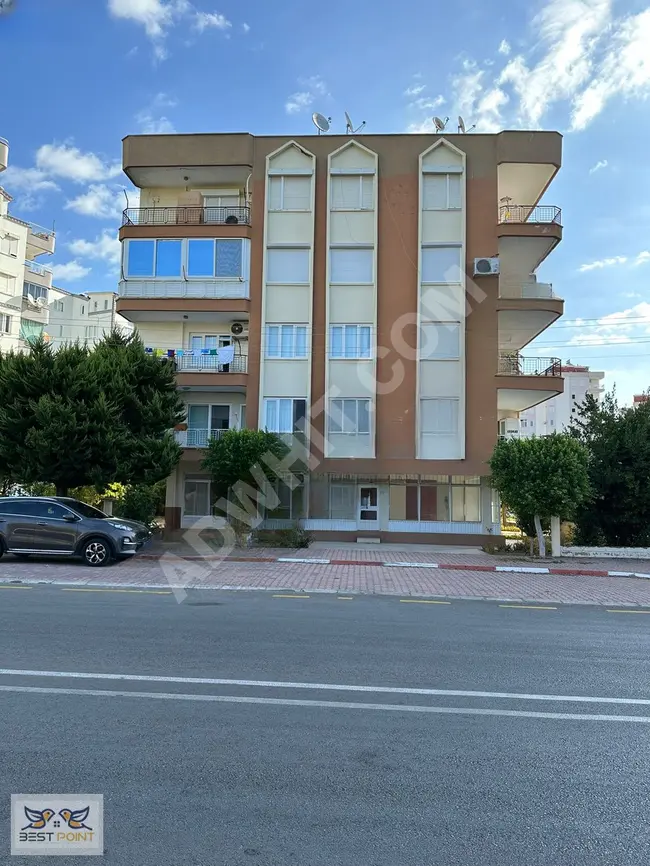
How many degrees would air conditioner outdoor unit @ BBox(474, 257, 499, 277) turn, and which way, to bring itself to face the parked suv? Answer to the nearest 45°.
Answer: approximately 45° to its right

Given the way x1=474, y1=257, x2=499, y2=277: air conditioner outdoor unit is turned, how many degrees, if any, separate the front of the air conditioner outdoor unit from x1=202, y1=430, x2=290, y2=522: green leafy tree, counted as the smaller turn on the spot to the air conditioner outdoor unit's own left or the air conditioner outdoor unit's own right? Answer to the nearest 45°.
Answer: approximately 45° to the air conditioner outdoor unit's own right

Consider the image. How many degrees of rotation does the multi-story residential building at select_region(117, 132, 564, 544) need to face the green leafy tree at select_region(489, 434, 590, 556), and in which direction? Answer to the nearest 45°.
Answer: approximately 45° to its left

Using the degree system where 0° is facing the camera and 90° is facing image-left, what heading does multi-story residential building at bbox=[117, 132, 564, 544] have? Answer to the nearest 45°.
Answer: approximately 0°

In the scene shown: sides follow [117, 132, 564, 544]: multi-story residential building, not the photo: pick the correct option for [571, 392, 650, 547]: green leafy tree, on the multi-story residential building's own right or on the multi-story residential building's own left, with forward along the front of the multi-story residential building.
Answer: on the multi-story residential building's own left
